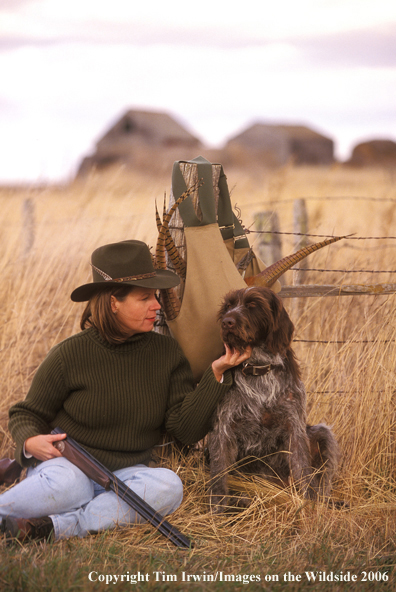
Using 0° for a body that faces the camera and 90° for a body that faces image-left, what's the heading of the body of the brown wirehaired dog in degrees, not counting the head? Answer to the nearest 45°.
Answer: approximately 45°

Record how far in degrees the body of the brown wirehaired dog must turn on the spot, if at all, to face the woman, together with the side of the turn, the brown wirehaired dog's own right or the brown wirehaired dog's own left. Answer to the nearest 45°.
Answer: approximately 45° to the brown wirehaired dog's own right

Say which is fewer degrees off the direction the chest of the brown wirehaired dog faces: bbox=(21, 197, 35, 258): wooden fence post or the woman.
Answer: the woman
